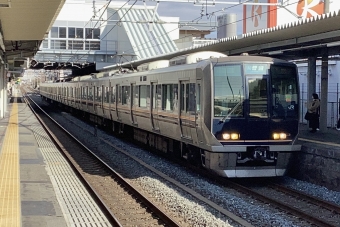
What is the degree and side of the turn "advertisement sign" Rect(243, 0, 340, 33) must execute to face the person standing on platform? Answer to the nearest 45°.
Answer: approximately 45° to its left

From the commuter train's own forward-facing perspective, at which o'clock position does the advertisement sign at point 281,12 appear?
The advertisement sign is roughly at 8 o'clock from the commuter train.

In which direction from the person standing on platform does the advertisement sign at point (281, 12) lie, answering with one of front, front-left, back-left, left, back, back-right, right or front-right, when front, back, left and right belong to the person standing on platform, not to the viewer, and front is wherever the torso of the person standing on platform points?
right

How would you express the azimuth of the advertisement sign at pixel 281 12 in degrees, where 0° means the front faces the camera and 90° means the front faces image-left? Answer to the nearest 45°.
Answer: approximately 45°

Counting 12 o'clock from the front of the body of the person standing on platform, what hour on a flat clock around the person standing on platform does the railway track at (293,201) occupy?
The railway track is roughly at 9 o'clock from the person standing on platform.

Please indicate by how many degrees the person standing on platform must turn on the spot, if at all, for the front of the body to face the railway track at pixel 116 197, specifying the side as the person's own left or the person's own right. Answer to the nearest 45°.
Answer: approximately 45° to the person's own left

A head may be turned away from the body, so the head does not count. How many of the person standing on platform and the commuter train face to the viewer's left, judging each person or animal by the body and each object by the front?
1

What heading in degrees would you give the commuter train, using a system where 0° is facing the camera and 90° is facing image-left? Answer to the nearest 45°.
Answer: approximately 315°

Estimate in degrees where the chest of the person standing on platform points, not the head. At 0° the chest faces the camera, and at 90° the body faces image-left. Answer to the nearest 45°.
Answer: approximately 90°
